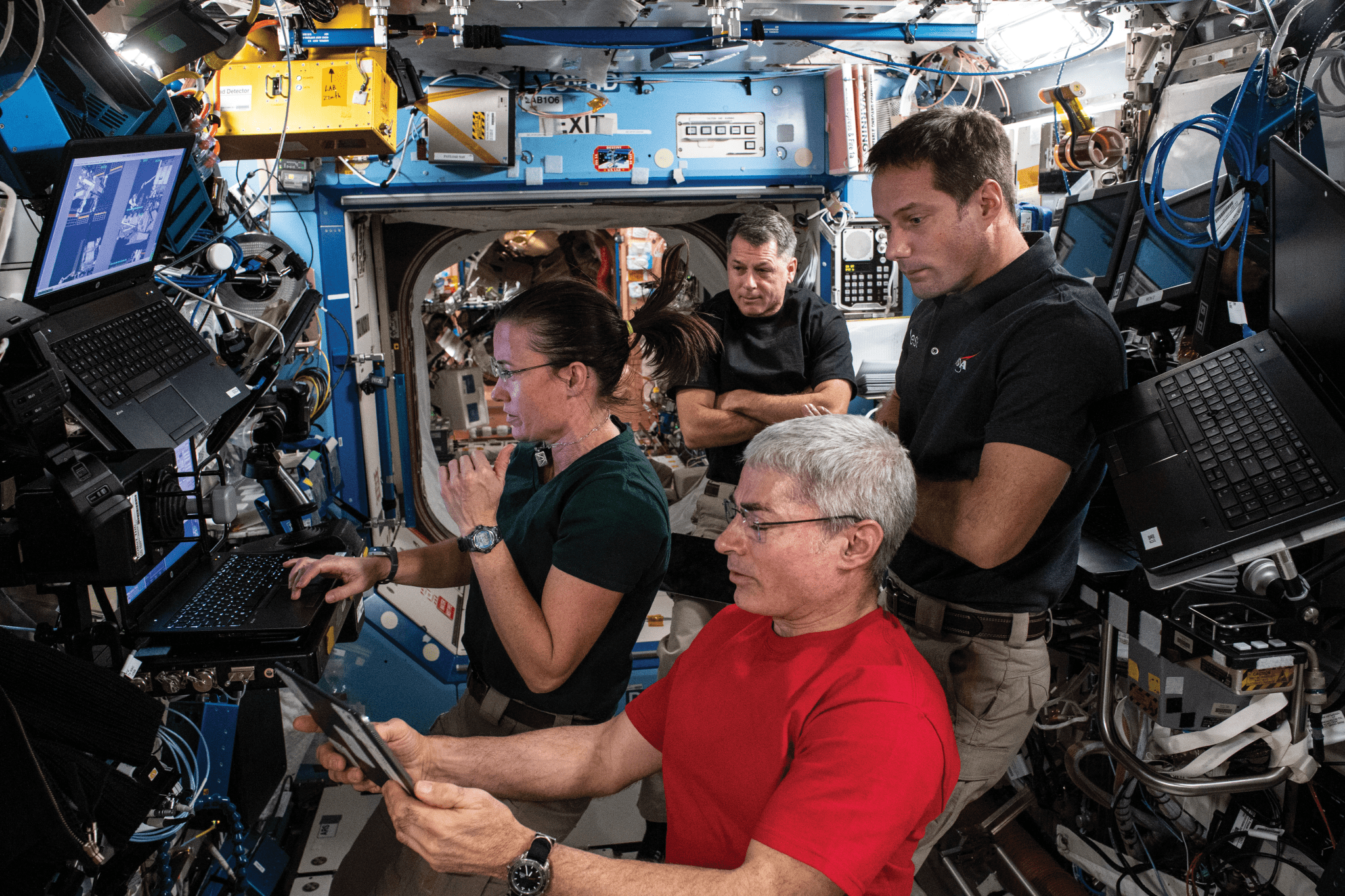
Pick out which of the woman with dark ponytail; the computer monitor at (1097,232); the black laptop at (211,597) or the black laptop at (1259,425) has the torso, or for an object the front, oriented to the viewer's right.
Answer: the black laptop at (211,597)

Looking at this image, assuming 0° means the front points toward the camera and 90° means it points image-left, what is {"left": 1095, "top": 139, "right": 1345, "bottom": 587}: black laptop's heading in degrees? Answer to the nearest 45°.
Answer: approximately 45°

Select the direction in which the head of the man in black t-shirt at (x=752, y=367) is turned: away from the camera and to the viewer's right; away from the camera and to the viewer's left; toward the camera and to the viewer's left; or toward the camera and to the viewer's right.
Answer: toward the camera and to the viewer's left

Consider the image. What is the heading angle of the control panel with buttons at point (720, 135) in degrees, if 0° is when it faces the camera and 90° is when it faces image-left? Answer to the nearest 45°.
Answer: approximately 0°

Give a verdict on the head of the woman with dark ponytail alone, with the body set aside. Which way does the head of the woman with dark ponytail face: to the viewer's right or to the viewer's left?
to the viewer's left

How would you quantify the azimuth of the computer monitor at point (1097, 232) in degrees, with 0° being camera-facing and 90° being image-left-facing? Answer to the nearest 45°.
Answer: approximately 45°

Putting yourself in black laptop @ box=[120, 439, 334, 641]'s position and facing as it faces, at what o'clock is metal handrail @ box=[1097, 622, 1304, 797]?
The metal handrail is roughly at 1 o'clock from the black laptop.

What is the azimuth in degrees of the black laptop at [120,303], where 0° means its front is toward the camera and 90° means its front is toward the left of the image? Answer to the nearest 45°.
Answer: approximately 315°

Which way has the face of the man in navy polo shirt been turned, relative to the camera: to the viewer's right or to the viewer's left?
to the viewer's left

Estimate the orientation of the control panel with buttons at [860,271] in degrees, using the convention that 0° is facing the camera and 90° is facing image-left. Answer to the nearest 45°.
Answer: approximately 0°

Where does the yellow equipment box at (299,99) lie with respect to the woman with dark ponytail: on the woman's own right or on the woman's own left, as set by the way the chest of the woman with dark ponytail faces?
on the woman's own right

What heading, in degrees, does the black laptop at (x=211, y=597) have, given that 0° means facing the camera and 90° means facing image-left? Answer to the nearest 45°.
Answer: approximately 270°

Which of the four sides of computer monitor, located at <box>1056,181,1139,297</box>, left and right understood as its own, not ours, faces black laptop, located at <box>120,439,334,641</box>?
front

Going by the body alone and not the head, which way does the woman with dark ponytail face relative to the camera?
to the viewer's left
